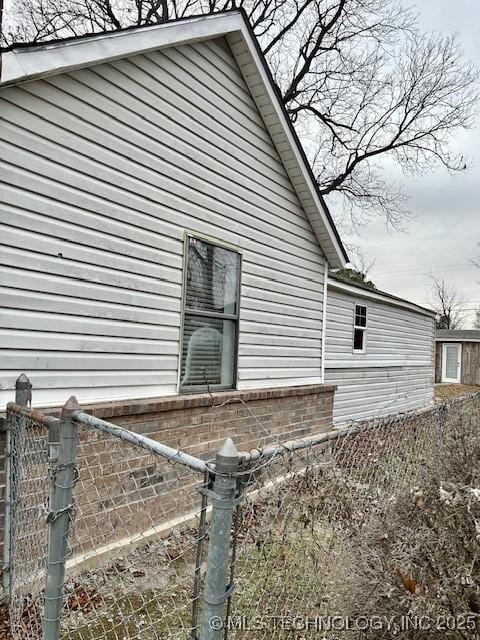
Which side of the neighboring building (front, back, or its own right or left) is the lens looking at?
front

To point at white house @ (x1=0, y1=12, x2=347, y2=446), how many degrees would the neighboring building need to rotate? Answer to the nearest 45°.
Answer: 0° — it already faces it
